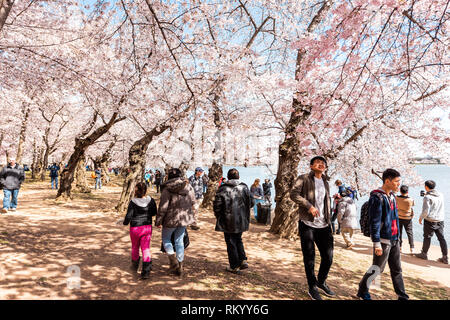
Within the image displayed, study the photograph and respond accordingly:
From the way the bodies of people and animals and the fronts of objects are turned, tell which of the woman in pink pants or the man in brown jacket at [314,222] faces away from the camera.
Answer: the woman in pink pants

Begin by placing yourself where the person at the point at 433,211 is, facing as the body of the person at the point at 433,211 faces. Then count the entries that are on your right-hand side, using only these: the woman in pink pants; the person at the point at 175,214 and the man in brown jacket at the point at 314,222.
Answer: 0

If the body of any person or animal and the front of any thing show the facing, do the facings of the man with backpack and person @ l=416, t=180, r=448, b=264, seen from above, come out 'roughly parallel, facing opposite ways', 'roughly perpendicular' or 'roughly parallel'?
roughly parallel, facing opposite ways

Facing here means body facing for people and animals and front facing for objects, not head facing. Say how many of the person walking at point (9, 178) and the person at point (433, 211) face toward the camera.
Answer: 1

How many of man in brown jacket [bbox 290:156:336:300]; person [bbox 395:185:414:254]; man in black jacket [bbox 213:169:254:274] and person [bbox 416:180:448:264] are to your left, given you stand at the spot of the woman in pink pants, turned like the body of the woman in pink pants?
0

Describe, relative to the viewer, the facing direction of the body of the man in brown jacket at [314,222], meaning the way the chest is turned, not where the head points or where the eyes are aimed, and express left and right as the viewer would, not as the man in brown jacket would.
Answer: facing the viewer and to the right of the viewer

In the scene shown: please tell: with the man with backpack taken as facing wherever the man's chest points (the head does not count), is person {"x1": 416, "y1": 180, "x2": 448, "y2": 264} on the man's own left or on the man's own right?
on the man's own left

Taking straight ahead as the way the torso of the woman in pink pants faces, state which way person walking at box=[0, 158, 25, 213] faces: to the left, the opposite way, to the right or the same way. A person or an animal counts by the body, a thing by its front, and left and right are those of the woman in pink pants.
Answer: the opposite way

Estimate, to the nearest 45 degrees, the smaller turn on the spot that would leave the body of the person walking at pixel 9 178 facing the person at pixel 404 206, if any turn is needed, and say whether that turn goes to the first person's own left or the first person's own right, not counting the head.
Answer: approximately 45° to the first person's own left

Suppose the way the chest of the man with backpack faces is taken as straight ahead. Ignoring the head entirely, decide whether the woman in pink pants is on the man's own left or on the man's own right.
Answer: on the man's own right

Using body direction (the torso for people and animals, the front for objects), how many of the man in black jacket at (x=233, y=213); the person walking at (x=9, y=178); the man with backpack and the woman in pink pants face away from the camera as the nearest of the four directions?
2

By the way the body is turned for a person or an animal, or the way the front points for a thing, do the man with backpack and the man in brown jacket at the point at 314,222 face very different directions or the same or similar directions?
same or similar directions

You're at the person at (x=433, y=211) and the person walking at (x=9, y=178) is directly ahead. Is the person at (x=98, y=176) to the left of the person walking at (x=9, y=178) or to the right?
right

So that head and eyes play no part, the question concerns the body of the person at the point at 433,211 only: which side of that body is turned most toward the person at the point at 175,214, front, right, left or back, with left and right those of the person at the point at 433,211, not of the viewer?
left

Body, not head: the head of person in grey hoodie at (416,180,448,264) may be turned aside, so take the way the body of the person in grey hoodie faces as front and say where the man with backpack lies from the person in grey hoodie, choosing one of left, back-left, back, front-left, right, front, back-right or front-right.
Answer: back-left

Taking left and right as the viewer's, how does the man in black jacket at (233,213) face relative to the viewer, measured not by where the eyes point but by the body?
facing away from the viewer

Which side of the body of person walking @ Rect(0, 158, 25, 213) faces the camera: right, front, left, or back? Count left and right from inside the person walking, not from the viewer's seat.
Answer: front

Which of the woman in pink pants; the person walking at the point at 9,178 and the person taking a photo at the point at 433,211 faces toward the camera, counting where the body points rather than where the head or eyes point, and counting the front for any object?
the person walking at the point at 9,178

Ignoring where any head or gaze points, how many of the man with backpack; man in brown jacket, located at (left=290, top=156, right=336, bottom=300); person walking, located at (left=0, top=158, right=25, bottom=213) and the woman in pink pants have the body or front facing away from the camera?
1
